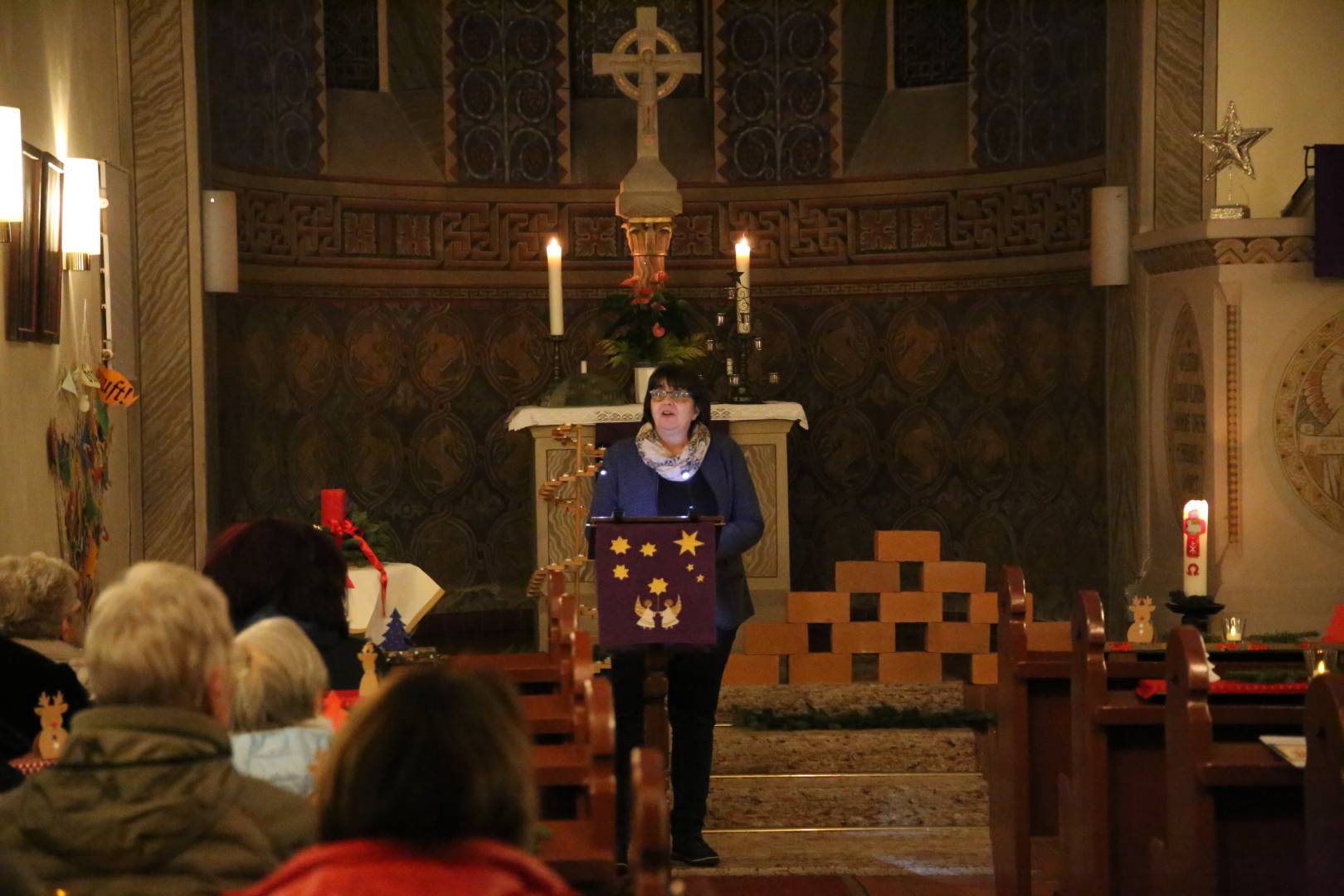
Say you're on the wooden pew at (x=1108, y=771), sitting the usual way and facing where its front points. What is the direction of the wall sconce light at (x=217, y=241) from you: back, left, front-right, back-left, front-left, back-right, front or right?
front-left

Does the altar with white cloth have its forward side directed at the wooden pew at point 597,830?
yes

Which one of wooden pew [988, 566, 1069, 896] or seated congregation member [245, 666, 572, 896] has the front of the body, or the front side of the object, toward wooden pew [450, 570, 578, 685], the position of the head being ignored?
the seated congregation member

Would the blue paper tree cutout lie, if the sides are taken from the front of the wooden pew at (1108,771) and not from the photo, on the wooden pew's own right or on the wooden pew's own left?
on the wooden pew's own left

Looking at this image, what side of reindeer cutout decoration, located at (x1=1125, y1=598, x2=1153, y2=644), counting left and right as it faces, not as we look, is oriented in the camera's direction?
front

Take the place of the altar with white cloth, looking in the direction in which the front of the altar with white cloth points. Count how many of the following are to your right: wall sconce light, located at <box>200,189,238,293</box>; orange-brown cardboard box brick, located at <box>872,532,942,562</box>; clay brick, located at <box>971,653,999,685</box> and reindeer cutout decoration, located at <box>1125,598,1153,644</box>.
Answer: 1

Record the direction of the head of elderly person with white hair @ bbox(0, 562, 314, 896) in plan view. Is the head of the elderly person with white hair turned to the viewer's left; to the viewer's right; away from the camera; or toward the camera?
away from the camera

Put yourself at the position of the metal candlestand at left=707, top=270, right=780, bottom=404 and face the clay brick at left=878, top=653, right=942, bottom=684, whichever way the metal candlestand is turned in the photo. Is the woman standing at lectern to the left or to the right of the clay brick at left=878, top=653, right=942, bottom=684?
right

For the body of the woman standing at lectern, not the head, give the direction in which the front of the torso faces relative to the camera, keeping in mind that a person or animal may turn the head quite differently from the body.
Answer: toward the camera

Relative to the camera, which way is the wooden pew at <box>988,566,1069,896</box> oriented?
away from the camera

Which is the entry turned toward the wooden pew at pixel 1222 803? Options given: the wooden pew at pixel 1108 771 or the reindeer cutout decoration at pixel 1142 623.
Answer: the reindeer cutout decoration

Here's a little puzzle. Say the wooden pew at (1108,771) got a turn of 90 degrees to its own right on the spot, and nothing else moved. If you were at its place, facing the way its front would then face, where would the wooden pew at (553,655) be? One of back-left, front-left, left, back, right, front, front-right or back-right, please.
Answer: back

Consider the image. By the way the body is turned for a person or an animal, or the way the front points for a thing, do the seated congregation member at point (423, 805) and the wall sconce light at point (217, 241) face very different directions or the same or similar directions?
very different directions

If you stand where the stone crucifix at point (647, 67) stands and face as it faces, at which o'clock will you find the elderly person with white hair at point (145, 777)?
The elderly person with white hair is roughly at 12 o'clock from the stone crucifix.

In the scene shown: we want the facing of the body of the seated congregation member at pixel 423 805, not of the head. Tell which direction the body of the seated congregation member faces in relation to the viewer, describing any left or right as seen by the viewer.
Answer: facing away from the viewer

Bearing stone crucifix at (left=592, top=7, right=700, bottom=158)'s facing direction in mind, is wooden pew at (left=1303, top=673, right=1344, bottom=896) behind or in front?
in front
